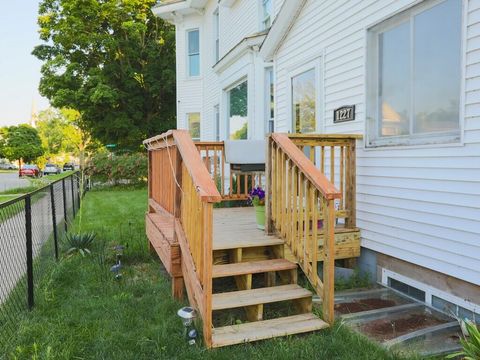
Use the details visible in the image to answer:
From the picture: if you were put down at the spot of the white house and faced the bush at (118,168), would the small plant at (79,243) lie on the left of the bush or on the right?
left

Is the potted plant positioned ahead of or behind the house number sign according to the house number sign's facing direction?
ahead

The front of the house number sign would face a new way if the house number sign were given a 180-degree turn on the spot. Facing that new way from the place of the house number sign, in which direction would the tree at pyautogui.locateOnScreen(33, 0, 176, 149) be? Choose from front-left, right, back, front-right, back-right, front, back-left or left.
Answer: left

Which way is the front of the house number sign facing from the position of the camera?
facing the viewer and to the left of the viewer

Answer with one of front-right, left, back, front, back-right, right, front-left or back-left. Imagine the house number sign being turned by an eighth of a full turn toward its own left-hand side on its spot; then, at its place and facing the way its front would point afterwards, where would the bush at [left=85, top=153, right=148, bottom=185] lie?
back-right

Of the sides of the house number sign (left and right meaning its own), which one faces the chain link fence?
front

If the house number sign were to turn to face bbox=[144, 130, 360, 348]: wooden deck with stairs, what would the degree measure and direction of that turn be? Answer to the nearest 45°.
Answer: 0° — it already faces it
